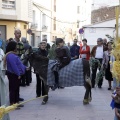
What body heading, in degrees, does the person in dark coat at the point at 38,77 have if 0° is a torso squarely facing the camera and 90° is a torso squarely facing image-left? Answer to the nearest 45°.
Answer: approximately 0°

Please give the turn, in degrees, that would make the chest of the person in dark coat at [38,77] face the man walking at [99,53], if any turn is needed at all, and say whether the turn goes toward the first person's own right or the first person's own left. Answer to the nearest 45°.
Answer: approximately 135° to the first person's own left

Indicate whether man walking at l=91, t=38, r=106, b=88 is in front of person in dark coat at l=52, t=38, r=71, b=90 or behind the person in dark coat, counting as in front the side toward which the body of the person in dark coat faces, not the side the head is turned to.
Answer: behind

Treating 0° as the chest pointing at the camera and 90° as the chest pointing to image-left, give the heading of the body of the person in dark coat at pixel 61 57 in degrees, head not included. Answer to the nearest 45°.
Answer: approximately 45°

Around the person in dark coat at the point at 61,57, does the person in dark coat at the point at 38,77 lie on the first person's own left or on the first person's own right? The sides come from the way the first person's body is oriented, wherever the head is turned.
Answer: on the first person's own right

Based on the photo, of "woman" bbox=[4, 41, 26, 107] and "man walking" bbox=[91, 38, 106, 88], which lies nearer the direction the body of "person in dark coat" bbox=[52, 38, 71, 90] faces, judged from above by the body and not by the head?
the woman
